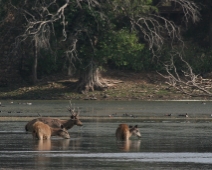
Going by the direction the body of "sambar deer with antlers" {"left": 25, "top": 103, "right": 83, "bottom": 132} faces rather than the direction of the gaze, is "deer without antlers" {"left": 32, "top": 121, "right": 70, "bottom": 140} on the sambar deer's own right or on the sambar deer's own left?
on the sambar deer's own right

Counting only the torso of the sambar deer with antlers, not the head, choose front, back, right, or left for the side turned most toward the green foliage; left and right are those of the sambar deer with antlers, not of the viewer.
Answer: left

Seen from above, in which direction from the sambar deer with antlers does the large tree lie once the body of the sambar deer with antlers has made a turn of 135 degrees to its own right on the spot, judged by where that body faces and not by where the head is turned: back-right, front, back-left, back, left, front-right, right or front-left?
back-right

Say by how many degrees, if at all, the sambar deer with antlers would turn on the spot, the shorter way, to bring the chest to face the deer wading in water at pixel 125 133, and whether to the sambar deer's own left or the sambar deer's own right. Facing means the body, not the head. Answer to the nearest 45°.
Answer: approximately 45° to the sambar deer's own right

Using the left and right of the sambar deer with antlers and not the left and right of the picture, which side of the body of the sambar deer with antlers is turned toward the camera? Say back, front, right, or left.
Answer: right
